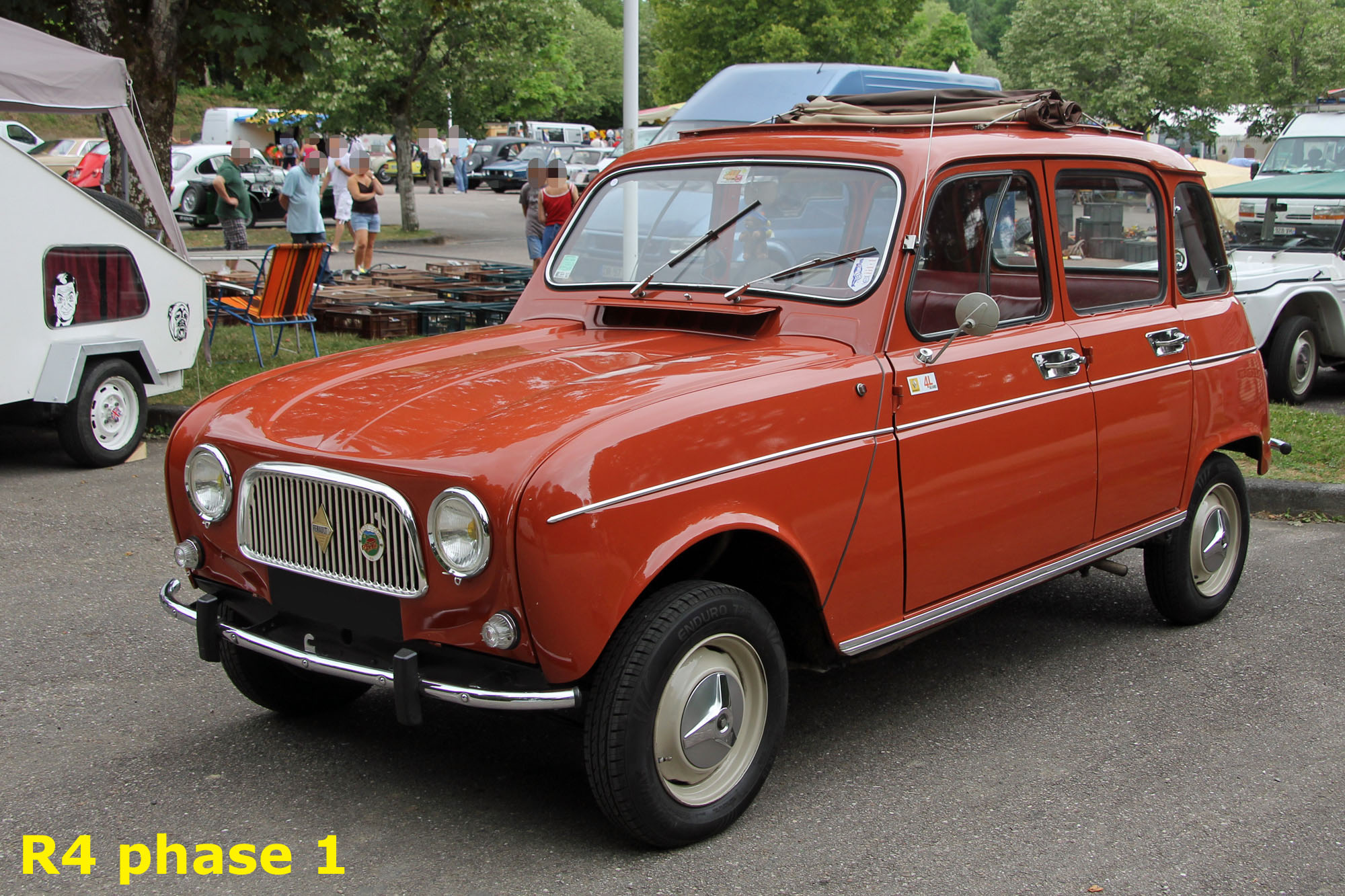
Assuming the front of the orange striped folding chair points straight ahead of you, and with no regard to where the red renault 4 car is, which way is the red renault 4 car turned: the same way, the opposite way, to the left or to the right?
to the left

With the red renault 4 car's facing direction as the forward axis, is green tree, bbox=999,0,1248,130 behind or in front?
behind

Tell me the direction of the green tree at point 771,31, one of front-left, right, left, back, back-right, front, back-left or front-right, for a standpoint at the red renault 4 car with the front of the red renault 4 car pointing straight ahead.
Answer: back-right

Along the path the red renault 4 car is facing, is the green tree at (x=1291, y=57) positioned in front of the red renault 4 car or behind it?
behind

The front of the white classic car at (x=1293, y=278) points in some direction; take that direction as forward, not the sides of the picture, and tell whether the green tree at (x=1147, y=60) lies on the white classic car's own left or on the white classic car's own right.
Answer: on the white classic car's own right

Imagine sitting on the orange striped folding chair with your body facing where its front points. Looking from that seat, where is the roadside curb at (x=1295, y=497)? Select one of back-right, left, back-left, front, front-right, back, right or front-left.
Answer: back

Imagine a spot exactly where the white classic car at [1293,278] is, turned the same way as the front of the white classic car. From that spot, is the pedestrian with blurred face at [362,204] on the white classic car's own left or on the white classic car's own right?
on the white classic car's own right
